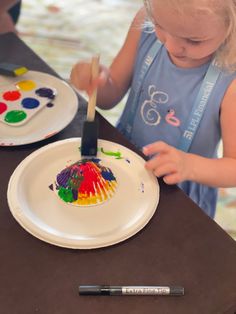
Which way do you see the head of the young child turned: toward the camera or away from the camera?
toward the camera

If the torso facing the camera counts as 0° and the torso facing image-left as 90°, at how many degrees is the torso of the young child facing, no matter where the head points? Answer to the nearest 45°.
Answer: approximately 45°
